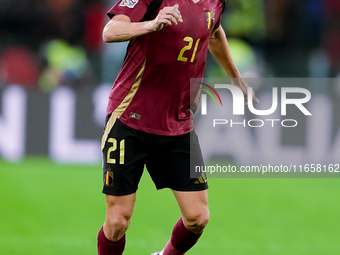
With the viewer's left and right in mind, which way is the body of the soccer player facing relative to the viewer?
facing the viewer and to the right of the viewer
